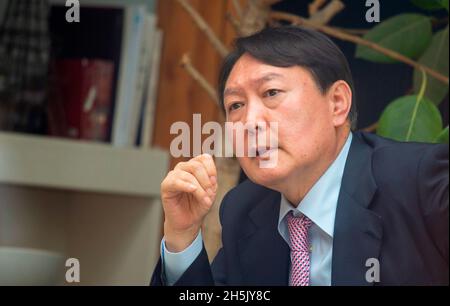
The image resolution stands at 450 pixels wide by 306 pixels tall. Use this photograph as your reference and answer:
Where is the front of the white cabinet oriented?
toward the camera

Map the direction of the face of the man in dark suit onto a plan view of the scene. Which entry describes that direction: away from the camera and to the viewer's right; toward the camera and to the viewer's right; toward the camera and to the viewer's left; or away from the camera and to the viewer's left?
toward the camera and to the viewer's left

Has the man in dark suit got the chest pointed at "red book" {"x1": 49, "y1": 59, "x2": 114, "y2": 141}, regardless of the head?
no

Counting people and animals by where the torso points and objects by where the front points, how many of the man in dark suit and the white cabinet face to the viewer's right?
0

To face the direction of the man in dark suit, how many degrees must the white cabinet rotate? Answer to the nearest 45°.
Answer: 0° — it already faces them

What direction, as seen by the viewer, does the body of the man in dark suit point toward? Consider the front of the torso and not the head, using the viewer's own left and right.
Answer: facing the viewer and to the left of the viewer

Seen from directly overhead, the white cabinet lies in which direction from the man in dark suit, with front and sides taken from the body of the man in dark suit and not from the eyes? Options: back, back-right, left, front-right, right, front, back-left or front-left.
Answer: right
